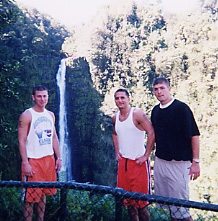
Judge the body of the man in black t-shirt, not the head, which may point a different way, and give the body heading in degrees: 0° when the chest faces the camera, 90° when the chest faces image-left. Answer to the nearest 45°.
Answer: approximately 45°

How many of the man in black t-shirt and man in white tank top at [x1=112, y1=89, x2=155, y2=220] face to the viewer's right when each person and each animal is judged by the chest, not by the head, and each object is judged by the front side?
0

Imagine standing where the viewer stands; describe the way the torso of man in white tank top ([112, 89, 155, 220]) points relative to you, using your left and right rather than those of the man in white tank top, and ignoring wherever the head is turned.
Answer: facing the viewer and to the left of the viewer

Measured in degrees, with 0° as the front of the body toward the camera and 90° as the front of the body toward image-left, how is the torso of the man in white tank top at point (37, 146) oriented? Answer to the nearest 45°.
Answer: approximately 315°

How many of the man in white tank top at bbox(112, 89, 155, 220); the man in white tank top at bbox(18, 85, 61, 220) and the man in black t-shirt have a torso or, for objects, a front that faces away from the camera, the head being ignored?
0
